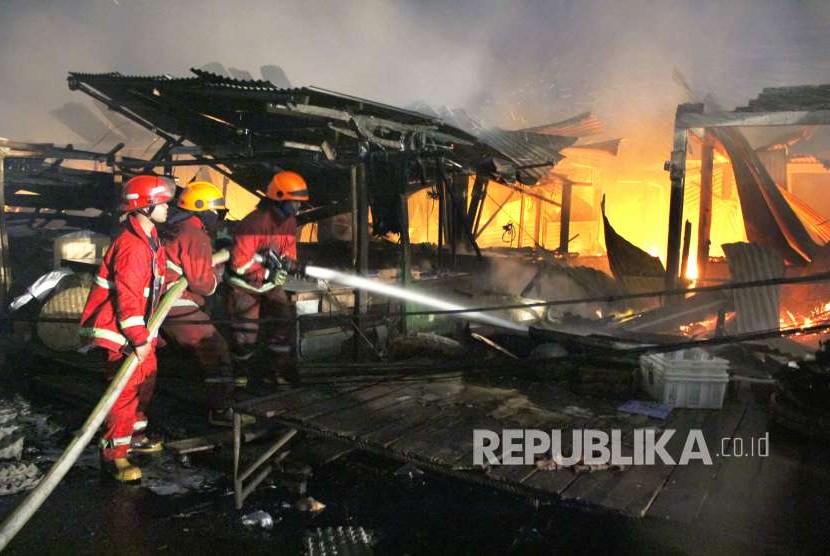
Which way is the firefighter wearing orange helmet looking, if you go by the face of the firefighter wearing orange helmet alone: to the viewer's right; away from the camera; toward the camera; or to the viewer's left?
to the viewer's right

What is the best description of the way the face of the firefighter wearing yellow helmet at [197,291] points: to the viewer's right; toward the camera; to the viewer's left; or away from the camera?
to the viewer's right

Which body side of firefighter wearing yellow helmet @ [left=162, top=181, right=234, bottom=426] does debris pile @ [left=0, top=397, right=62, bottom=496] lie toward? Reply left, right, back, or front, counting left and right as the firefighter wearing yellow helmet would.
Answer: back

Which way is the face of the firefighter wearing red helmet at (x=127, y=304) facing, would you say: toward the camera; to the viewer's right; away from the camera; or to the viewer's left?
to the viewer's right

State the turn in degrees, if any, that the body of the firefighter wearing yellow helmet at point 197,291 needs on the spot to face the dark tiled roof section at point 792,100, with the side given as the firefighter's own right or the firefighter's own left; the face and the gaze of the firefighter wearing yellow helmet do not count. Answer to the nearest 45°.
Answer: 0° — they already face it

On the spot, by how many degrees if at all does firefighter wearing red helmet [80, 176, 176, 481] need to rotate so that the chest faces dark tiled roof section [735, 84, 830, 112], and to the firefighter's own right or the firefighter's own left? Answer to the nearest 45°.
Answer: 0° — they already face it

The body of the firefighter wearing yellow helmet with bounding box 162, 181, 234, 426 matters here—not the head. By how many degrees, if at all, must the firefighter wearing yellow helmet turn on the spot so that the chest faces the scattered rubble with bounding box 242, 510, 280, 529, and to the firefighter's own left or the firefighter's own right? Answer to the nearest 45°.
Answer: approximately 90° to the firefighter's own right

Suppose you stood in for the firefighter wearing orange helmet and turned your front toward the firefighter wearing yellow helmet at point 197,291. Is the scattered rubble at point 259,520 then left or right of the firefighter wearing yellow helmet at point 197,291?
left

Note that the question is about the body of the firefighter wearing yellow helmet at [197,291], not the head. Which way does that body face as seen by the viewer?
to the viewer's right

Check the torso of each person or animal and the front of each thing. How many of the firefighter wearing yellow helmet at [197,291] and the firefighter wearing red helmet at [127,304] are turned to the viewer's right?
2

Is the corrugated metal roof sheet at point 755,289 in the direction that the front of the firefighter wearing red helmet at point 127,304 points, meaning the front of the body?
yes

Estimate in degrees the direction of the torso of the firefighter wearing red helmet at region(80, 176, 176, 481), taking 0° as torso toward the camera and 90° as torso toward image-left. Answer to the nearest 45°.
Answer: approximately 270°
